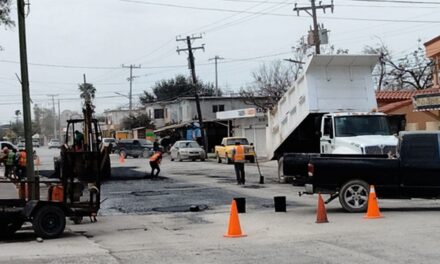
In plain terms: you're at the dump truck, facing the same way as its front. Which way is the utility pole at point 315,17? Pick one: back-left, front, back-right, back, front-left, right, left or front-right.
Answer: back-left

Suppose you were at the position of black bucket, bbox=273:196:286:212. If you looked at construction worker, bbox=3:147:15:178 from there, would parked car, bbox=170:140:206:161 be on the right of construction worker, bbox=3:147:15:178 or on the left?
right

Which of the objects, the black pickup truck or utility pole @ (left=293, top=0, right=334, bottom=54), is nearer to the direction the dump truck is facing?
the black pickup truck

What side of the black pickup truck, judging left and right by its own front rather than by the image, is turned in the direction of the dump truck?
left

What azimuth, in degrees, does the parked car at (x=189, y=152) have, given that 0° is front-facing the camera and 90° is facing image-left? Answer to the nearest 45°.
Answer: approximately 315°

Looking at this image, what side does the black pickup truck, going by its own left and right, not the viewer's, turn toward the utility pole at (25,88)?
back

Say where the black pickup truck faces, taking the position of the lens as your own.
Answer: facing to the right of the viewer

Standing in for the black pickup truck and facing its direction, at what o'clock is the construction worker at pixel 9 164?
The construction worker is roughly at 7 o'clock from the black pickup truck.
